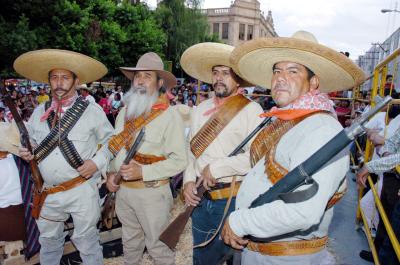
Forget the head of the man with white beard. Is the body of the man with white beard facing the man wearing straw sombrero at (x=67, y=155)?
no

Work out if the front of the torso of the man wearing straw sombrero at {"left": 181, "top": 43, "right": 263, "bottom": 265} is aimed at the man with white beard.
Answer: no

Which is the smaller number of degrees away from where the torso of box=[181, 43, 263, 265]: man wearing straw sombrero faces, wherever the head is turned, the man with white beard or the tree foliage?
the man with white beard

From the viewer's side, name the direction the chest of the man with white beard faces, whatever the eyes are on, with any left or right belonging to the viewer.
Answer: facing the viewer and to the left of the viewer

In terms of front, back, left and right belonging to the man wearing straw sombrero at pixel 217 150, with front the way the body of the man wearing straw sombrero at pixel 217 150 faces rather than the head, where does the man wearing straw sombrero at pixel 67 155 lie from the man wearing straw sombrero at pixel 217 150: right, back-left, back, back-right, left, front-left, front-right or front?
front-right

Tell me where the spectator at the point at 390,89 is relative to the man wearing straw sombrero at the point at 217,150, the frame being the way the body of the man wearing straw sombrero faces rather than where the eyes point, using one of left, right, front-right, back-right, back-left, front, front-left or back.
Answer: back

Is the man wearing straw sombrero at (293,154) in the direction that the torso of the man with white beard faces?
no

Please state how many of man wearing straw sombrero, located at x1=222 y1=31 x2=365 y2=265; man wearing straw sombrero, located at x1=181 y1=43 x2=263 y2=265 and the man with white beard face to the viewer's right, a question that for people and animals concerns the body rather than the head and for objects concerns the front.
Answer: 0

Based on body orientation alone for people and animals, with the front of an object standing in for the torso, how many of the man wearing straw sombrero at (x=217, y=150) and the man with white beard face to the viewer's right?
0

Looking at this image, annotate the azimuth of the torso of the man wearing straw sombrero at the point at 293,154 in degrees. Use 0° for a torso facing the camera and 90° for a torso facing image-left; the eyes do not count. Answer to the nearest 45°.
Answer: approximately 45°

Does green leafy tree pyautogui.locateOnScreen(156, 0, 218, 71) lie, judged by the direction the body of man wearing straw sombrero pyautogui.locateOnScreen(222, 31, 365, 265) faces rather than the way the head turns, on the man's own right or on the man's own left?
on the man's own right

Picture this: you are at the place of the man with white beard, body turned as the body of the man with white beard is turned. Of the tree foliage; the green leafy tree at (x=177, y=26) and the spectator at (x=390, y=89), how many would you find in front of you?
0

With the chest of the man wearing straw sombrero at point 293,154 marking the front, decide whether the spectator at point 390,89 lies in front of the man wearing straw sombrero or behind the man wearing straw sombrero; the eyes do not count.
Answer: behind

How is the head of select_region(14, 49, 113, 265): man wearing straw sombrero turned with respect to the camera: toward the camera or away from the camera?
toward the camera

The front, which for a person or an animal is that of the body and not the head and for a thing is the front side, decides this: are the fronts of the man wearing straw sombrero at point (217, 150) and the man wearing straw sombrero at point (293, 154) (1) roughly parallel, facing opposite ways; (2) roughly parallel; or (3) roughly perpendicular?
roughly parallel

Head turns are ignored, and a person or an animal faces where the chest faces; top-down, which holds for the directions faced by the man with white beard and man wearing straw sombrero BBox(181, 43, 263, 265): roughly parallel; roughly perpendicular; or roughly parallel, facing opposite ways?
roughly parallel

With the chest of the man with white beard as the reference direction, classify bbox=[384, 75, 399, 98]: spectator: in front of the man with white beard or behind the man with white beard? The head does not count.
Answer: behind
